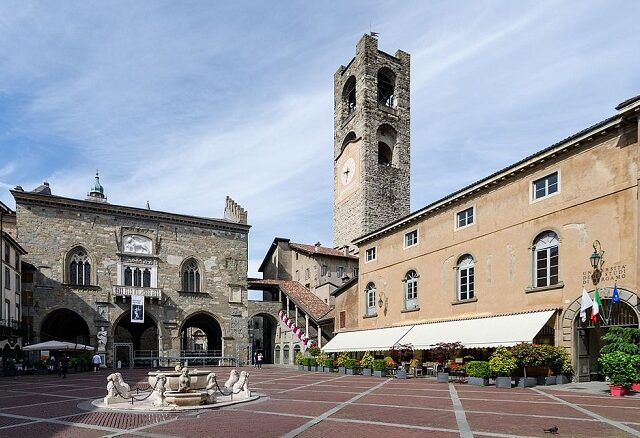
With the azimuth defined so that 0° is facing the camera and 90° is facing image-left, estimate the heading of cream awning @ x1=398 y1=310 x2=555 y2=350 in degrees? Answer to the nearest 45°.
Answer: approximately 45°

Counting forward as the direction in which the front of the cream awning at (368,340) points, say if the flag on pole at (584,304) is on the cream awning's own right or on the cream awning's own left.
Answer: on the cream awning's own left

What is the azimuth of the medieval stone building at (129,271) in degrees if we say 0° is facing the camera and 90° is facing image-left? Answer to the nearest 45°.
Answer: approximately 0°

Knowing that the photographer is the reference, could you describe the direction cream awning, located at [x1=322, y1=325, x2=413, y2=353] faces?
facing the viewer and to the left of the viewer

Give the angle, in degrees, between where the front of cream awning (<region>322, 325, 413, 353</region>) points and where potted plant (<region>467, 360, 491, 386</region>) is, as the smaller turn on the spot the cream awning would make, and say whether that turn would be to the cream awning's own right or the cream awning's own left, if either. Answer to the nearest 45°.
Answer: approximately 45° to the cream awning's own left
